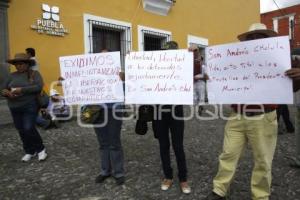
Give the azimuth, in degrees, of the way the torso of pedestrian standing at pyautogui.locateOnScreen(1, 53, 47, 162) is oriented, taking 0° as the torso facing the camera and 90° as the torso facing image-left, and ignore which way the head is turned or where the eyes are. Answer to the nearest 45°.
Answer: approximately 45°

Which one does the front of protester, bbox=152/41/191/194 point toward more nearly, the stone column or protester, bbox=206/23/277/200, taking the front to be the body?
the protester

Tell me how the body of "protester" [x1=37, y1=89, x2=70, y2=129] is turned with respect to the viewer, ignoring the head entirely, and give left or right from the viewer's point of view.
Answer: facing the viewer and to the left of the viewer

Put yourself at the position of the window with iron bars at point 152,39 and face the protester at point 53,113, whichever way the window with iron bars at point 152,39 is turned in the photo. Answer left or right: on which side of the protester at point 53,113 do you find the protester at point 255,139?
left

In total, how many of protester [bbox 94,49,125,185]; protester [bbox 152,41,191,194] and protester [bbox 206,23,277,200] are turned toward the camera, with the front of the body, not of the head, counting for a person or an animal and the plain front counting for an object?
3

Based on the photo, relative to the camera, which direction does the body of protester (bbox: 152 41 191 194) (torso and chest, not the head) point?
toward the camera

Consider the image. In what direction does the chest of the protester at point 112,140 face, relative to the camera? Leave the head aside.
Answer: toward the camera

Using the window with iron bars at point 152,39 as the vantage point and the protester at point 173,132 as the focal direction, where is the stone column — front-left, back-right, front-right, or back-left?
front-right

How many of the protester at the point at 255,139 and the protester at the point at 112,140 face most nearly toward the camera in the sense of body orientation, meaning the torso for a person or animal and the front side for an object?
2
